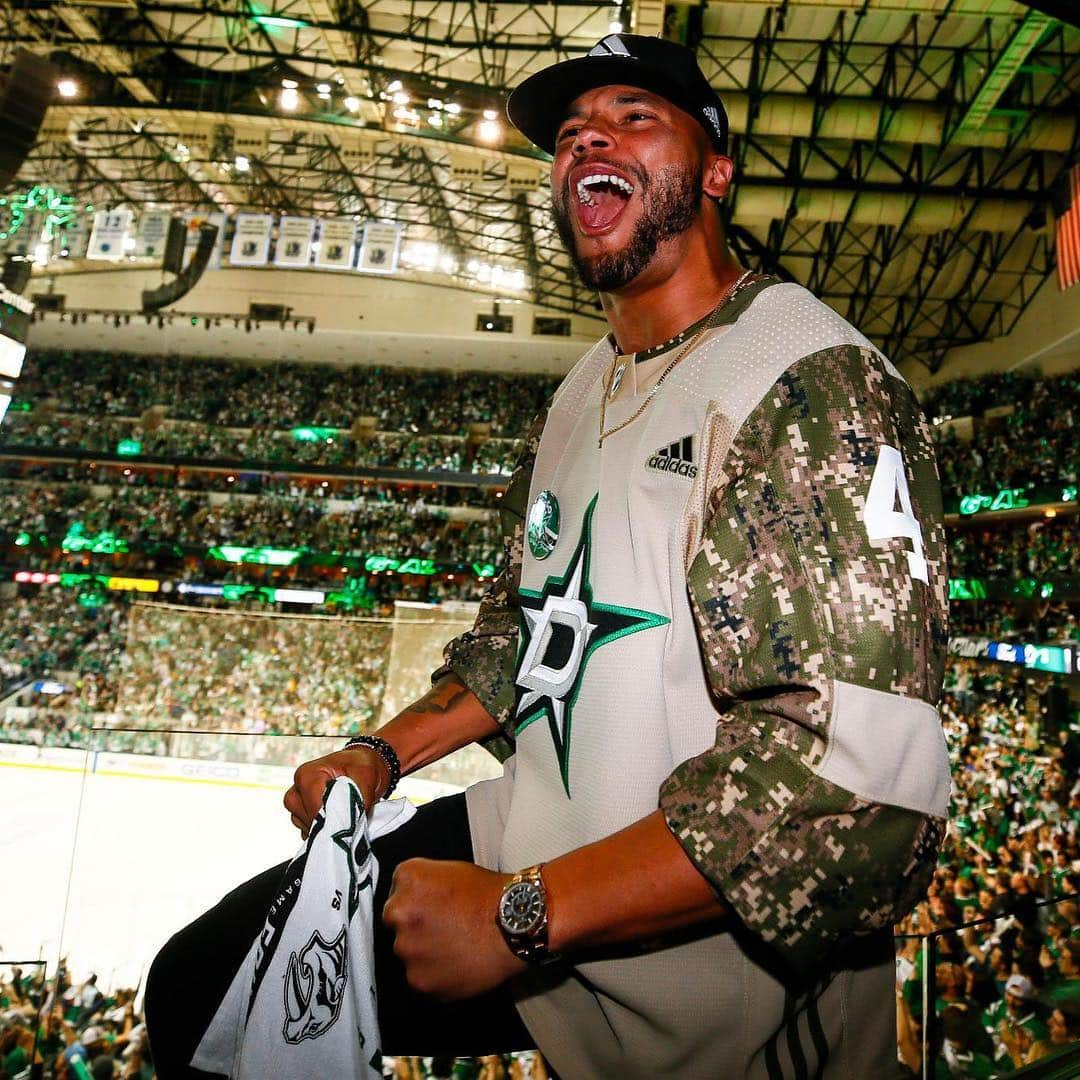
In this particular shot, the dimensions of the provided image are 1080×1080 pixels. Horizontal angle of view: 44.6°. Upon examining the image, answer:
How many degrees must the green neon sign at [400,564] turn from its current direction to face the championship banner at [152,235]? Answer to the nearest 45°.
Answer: approximately 45° to its right

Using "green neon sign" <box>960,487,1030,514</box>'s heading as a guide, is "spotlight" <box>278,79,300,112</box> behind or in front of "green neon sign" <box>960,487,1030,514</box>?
in front

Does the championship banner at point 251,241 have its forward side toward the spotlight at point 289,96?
yes

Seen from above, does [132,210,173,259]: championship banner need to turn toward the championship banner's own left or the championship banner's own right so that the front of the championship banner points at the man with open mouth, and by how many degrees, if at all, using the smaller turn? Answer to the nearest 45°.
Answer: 0° — it already faces them

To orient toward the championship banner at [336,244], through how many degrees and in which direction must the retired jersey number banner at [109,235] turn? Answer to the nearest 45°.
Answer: approximately 45° to its left

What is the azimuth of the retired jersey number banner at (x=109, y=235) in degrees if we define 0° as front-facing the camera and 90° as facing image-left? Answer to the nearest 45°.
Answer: approximately 0°

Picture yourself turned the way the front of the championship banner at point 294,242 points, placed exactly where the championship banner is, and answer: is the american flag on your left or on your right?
on your left

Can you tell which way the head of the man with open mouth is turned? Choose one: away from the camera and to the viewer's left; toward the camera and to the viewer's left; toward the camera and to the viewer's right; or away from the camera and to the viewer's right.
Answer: toward the camera and to the viewer's left

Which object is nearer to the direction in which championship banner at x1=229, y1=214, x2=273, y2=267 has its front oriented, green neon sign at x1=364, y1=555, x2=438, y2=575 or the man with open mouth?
the man with open mouth

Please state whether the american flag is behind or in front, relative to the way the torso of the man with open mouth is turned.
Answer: behind
